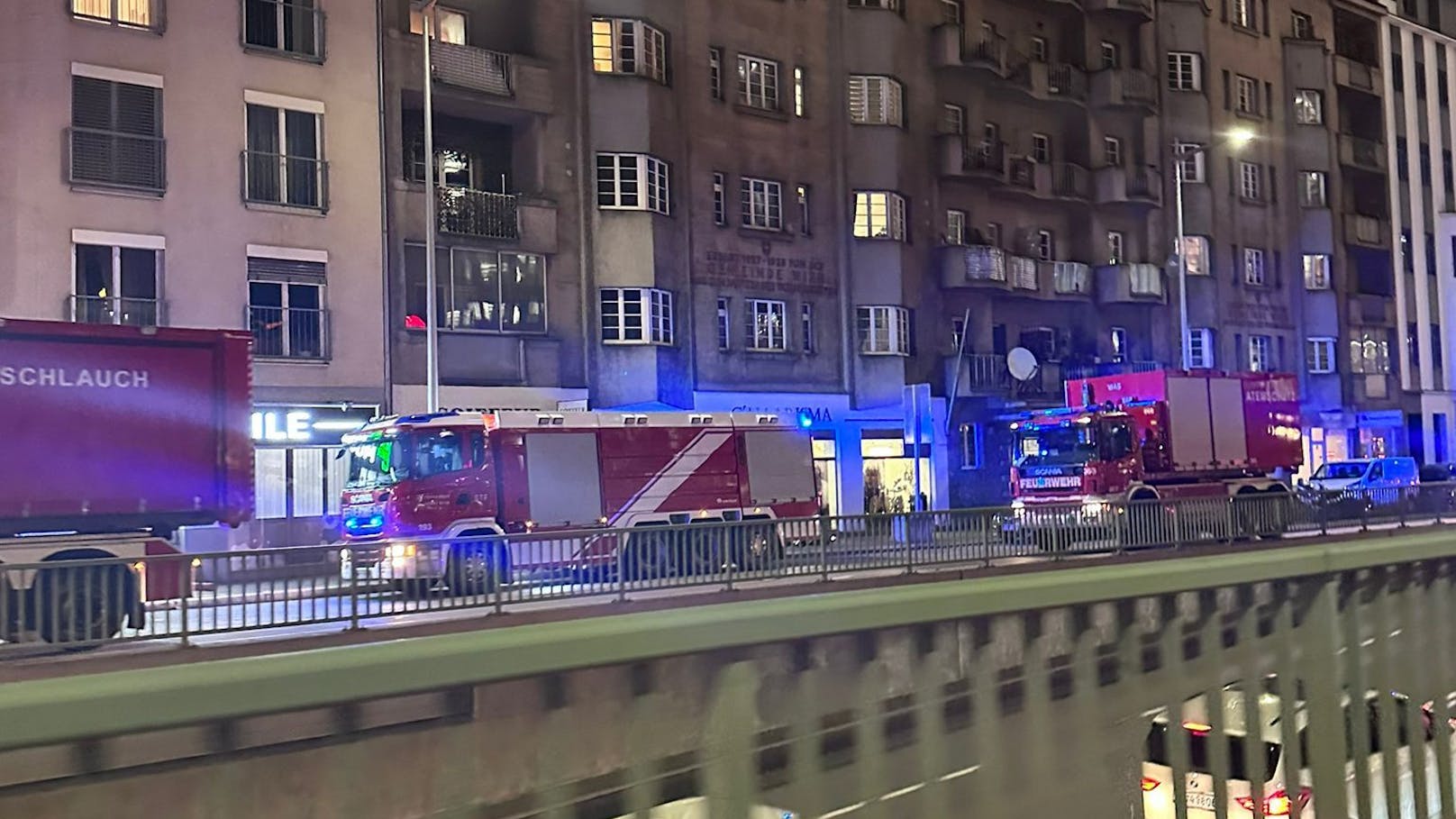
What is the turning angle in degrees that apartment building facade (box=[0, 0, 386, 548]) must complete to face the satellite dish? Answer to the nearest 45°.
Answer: approximately 90° to its left

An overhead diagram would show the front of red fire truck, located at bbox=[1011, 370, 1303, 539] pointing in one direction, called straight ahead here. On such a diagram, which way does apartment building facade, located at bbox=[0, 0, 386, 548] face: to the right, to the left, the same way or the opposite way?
to the left

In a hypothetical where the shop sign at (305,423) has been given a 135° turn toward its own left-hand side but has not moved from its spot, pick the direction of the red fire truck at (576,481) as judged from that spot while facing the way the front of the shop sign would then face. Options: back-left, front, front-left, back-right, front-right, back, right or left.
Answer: right

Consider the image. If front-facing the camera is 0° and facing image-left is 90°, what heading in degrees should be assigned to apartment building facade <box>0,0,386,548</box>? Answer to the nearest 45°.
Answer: approximately 0°

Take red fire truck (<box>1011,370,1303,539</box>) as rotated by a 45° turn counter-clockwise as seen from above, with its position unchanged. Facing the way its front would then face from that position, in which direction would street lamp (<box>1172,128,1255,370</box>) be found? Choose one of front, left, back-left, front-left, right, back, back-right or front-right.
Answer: back

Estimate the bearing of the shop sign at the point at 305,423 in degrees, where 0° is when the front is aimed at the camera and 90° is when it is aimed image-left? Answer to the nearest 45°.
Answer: approximately 0°

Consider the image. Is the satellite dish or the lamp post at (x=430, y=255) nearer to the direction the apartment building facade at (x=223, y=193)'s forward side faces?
the lamp post

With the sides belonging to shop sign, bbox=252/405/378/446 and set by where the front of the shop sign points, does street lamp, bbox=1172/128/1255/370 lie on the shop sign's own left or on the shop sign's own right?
on the shop sign's own left

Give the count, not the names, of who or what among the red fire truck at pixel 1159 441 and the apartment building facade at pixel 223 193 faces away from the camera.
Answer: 0

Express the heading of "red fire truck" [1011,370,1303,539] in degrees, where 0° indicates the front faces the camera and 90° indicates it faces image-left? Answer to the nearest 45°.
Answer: approximately 45°

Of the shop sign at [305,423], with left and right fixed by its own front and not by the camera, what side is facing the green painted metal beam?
front

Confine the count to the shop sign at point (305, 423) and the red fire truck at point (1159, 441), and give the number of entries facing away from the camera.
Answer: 0

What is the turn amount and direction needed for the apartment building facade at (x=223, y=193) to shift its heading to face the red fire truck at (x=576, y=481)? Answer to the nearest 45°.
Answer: approximately 45° to its left

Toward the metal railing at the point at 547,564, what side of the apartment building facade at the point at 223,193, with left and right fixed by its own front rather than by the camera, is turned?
front

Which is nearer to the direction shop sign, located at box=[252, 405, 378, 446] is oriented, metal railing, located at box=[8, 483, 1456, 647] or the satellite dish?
the metal railing

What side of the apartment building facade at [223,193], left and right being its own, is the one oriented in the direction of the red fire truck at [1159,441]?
left

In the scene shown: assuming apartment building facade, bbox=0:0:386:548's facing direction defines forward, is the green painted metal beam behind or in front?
in front
